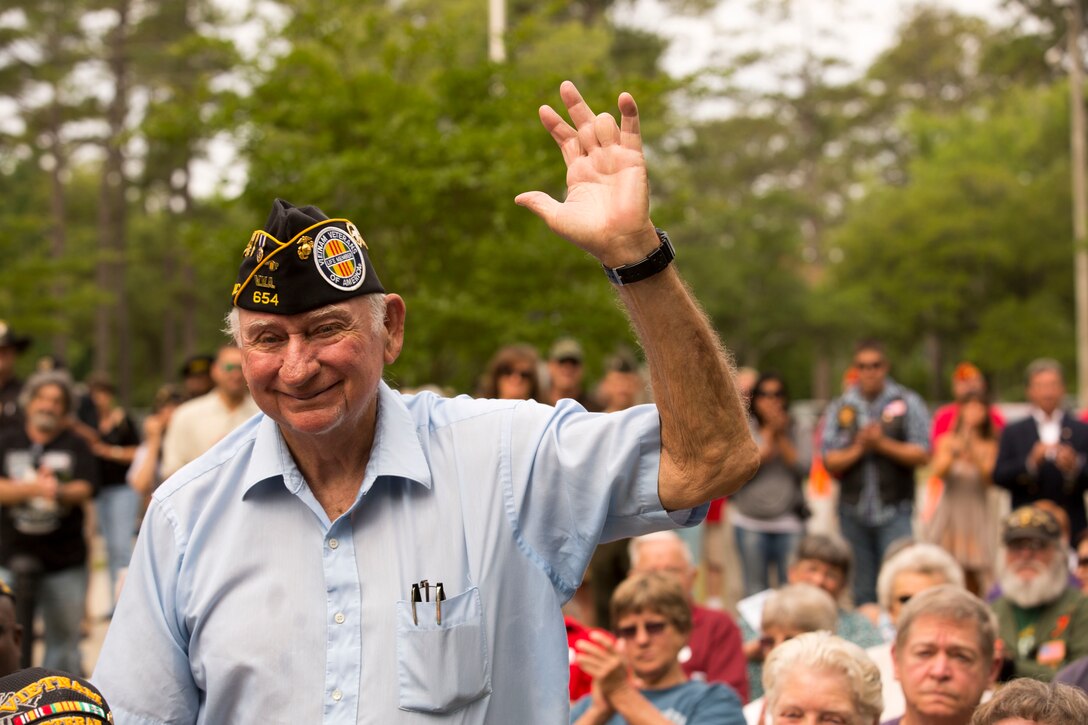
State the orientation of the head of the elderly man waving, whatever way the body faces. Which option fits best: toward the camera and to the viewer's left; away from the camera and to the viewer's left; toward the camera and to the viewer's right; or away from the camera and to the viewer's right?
toward the camera and to the viewer's left

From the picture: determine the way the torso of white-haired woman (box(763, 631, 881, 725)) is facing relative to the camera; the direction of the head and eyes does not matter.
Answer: toward the camera

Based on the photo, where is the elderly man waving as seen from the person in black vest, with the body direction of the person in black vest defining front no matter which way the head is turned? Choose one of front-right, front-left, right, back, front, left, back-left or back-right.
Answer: front

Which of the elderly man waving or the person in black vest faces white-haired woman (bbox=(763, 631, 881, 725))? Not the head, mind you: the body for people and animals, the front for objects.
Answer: the person in black vest

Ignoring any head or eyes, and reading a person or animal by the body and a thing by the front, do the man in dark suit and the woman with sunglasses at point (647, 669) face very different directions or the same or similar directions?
same or similar directions

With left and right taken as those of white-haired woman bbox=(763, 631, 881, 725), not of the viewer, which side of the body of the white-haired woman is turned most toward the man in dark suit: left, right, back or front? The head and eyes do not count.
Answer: back

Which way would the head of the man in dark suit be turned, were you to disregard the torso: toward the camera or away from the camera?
toward the camera

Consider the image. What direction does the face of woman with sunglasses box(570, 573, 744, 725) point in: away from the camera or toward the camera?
toward the camera

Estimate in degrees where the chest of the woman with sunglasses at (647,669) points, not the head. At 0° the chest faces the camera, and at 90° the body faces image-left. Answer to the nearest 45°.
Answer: approximately 45°

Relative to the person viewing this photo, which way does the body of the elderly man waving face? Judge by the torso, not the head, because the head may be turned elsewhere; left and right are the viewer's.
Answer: facing the viewer

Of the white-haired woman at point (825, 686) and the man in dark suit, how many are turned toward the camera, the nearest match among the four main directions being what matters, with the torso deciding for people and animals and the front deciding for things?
2

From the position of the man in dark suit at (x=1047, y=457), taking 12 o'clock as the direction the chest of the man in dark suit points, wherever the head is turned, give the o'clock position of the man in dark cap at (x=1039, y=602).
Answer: The man in dark cap is roughly at 12 o'clock from the man in dark suit.

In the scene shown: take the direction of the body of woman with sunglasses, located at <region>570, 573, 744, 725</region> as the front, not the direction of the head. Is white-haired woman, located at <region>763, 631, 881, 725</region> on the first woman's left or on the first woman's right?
on the first woman's left

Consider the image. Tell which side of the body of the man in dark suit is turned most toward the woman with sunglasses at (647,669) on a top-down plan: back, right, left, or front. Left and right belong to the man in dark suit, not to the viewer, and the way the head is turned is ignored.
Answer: front

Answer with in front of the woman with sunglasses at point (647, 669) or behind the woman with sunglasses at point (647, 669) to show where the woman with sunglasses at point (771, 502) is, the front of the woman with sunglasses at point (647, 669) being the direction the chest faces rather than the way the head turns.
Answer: behind
